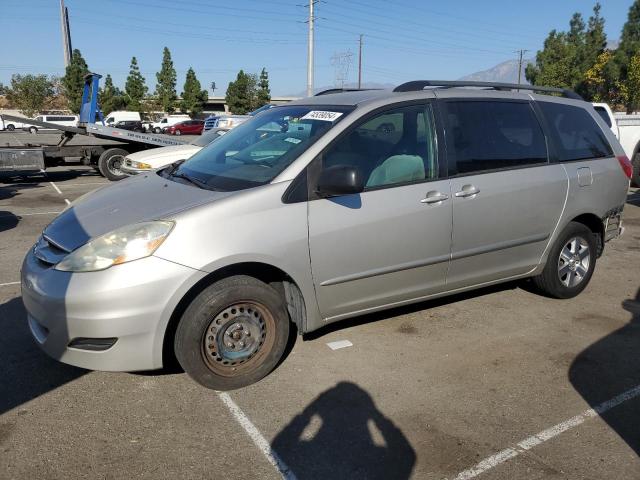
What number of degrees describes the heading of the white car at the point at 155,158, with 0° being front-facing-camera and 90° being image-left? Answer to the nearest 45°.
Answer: approximately 45°

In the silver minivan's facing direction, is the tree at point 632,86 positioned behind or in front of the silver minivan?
behind

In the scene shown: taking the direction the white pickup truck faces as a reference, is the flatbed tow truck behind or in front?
in front

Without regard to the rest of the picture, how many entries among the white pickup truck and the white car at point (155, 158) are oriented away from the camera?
0

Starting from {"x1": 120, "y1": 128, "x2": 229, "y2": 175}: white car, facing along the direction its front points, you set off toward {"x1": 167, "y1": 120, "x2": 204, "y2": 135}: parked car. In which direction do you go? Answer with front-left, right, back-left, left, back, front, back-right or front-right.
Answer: back-right

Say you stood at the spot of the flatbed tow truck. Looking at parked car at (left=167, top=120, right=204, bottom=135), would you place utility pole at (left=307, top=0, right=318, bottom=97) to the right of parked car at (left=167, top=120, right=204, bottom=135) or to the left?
right

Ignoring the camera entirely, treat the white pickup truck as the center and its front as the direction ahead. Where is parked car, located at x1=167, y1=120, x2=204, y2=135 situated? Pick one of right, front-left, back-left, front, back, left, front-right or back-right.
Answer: front-right

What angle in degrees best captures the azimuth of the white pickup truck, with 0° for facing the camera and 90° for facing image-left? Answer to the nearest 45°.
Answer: approximately 90°

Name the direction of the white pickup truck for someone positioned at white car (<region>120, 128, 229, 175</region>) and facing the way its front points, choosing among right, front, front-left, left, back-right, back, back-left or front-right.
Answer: back-left

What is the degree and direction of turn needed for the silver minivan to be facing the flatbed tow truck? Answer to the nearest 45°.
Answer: approximately 90° to its right

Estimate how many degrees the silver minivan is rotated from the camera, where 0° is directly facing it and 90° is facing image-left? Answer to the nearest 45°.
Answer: approximately 45°

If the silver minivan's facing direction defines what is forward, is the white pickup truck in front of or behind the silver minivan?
behind
